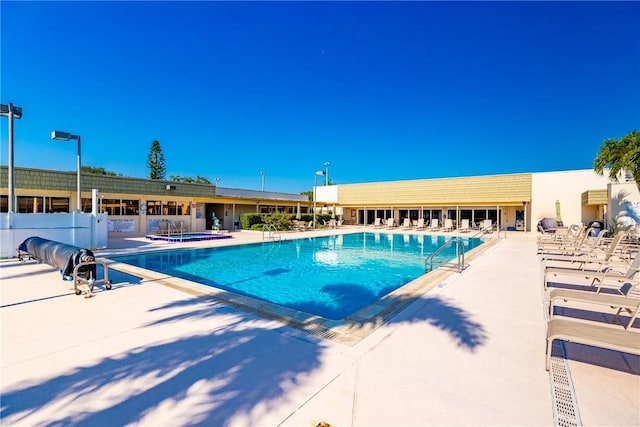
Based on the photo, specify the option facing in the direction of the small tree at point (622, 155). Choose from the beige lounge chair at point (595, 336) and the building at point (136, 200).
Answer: the building

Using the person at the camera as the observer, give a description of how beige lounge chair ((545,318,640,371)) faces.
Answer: facing to the left of the viewer

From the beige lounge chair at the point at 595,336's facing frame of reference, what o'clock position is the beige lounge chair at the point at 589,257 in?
the beige lounge chair at the point at 589,257 is roughly at 3 o'clock from the beige lounge chair at the point at 595,336.

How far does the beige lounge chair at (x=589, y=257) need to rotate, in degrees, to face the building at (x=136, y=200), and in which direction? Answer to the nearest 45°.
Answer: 0° — it already faces it

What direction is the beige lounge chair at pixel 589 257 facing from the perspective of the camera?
to the viewer's left

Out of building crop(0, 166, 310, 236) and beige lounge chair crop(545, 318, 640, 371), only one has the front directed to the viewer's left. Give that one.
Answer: the beige lounge chair

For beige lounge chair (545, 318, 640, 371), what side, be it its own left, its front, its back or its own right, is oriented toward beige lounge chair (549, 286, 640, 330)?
right

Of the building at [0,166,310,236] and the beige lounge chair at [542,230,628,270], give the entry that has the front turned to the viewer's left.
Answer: the beige lounge chair

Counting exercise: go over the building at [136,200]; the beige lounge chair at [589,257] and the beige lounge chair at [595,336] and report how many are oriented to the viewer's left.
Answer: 2

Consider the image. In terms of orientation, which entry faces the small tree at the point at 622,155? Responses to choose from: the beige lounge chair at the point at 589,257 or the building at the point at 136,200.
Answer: the building

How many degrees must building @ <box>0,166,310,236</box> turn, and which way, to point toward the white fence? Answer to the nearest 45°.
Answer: approximately 45° to its right

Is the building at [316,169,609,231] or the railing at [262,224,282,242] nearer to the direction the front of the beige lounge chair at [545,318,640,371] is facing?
the railing

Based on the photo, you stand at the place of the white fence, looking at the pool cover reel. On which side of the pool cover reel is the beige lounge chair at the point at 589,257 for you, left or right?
left
